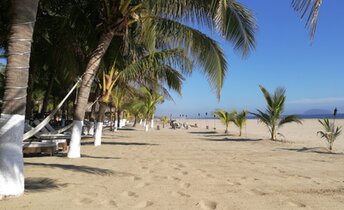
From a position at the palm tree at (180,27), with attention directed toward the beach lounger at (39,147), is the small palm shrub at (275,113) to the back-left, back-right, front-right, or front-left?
back-right
